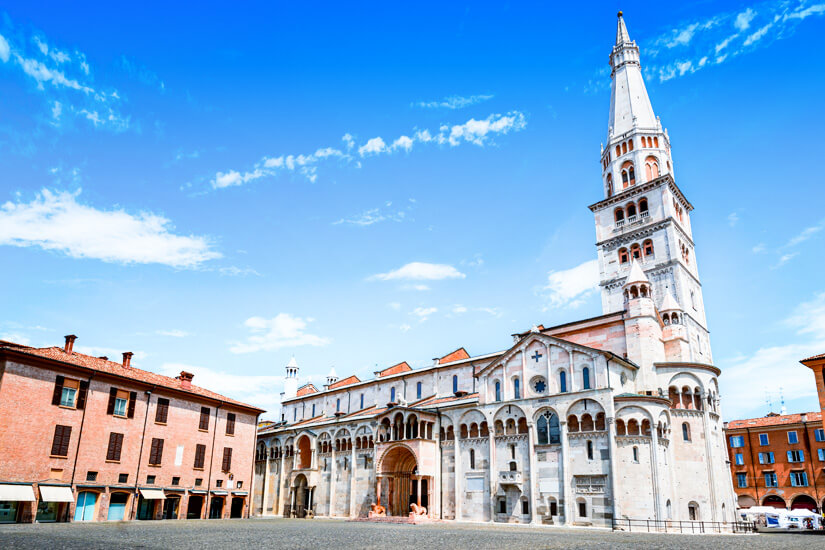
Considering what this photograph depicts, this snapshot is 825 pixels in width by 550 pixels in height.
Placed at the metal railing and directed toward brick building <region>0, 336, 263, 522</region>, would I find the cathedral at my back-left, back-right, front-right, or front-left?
front-right

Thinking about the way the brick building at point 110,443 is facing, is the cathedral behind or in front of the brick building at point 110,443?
in front

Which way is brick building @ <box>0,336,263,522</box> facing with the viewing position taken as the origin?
facing the viewer and to the right of the viewer

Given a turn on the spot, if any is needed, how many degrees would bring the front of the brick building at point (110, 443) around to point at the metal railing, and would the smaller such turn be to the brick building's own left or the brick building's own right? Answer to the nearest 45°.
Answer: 0° — it already faces it
